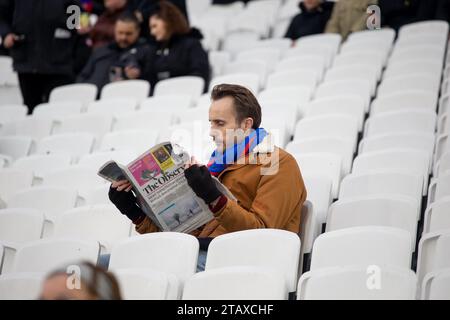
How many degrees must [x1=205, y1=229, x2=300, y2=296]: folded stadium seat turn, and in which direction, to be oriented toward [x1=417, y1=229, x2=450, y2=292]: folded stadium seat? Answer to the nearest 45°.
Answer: approximately 135° to its left

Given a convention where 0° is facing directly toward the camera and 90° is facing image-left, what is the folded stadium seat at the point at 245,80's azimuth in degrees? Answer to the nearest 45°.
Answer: approximately 45°

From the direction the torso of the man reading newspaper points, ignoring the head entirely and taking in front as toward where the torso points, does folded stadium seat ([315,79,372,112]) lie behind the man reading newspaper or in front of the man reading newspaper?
behind

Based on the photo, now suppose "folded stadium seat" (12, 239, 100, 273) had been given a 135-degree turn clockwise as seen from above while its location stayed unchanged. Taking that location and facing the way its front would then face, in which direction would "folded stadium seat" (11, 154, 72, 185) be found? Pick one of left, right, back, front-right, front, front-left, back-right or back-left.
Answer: front-right

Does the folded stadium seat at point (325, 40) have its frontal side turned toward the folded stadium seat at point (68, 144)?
yes

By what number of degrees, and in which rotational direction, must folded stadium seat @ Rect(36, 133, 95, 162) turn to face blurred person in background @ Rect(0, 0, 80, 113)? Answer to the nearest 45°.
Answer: approximately 135° to its right

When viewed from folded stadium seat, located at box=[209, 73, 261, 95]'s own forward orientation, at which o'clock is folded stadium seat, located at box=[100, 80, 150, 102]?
folded stadium seat, located at box=[100, 80, 150, 102] is roughly at 2 o'clock from folded stadium seat, located at box=[209, 73, 261, 95].
